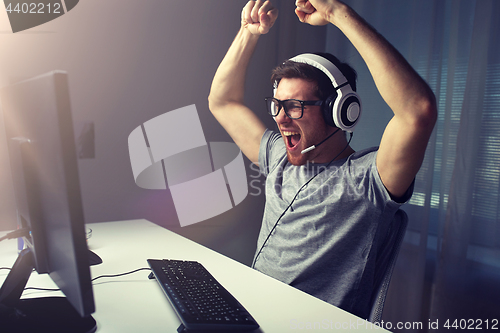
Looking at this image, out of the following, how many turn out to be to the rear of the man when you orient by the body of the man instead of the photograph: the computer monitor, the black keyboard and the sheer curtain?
1

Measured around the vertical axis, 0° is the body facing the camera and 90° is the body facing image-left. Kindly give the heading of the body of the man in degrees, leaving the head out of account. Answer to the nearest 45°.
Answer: approximately 45°

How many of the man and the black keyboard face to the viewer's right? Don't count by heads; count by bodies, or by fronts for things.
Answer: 1

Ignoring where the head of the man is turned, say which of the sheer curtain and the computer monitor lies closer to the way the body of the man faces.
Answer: the computer monitor

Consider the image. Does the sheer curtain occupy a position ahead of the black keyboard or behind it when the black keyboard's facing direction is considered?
ahead

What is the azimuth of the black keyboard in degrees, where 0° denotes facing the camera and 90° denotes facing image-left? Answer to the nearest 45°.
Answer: approximately 270°

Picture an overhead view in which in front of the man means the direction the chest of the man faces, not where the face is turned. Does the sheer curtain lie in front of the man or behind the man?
behind

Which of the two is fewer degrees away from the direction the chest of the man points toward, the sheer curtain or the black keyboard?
the black keyboard

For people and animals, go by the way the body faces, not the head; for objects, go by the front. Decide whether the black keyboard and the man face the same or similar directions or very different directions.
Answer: very different directions

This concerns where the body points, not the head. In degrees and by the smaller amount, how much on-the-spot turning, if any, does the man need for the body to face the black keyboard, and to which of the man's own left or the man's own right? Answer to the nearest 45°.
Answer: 0° — they already face it

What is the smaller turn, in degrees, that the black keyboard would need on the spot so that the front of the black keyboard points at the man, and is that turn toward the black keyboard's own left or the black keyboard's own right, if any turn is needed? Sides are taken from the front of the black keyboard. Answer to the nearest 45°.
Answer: approximately 45° to the black keyboard's own left

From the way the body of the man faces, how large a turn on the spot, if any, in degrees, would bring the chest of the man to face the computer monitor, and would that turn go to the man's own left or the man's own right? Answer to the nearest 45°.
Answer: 0° — they already face it
